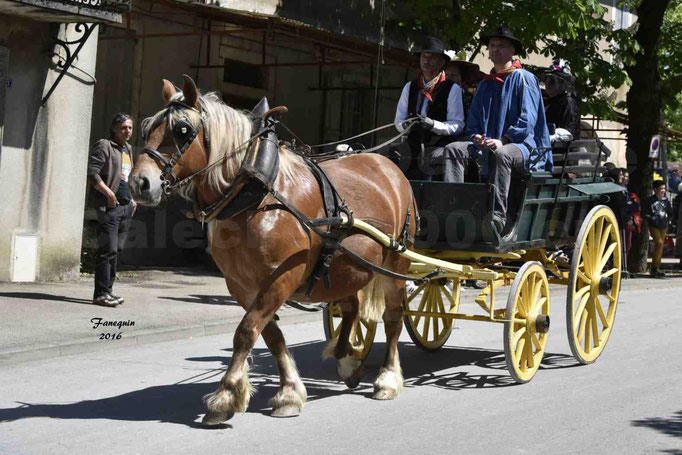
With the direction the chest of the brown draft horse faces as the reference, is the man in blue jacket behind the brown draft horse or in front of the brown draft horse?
behind

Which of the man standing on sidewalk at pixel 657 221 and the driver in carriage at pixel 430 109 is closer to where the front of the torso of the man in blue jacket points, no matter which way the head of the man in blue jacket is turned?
the driver in carriage

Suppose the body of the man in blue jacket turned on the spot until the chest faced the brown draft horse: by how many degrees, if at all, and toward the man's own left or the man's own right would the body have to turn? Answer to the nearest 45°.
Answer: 0° — they already face it

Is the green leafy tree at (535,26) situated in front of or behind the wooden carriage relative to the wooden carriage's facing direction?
behind

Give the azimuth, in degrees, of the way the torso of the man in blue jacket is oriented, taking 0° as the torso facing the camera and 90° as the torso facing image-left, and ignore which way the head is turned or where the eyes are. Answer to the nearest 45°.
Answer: approximately 45°

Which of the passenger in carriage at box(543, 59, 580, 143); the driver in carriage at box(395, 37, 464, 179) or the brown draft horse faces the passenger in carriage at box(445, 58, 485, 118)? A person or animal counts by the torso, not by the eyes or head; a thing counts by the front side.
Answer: the passenger in carriage at box(543, 59, 580, 143)

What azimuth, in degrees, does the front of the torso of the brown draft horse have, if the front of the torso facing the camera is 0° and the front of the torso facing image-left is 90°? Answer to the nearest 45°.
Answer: approximately 45°

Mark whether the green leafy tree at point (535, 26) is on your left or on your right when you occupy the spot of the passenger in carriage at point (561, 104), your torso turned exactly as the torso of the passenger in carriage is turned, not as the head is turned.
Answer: on your right

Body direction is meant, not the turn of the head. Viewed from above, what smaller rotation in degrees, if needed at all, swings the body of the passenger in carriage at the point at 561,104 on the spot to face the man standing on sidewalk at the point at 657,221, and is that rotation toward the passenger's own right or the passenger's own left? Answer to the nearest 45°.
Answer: approximately 135° to the passenger's own right
